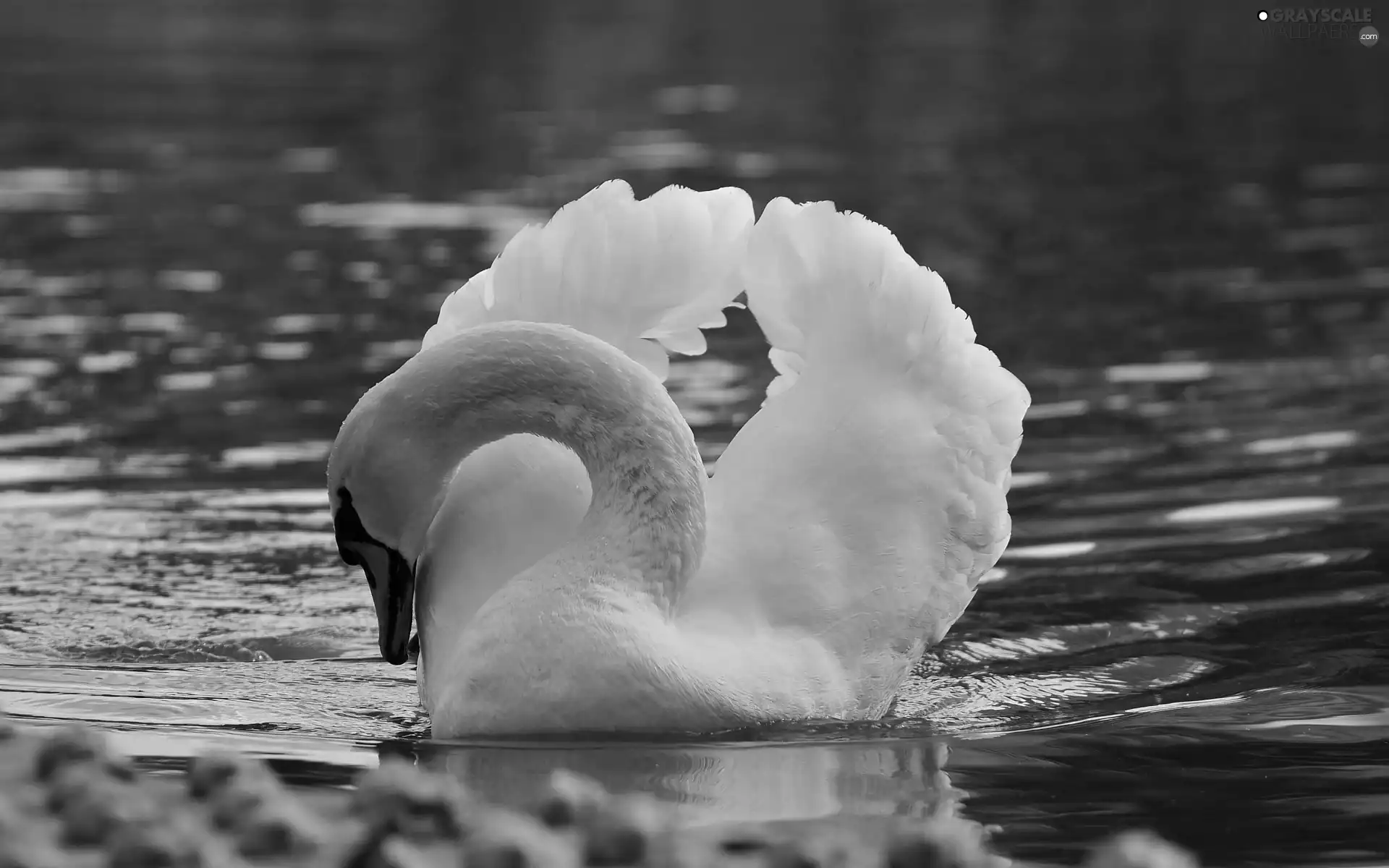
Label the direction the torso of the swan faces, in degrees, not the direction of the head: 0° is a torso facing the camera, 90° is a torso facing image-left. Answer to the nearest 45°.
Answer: approximately 45°
